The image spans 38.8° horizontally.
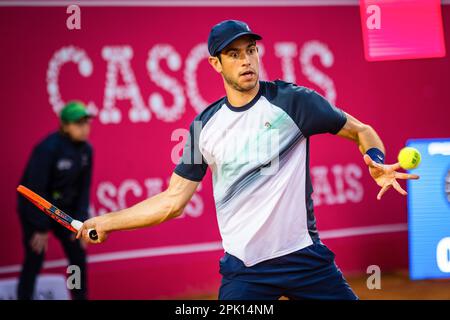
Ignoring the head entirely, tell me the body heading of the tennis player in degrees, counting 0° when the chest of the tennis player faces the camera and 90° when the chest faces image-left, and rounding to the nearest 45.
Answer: approximately 0°

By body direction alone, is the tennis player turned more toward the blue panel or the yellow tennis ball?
the yellow tennis ball

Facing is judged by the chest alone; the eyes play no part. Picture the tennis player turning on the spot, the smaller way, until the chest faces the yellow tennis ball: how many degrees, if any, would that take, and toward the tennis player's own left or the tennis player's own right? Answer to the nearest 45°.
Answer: approximately 90° to the tennis player's own left

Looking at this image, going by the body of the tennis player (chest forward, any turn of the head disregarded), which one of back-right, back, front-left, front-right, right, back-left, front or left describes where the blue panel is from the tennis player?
back-left

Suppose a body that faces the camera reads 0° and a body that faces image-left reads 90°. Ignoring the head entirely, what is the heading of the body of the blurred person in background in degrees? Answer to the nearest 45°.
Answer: approximately 315°

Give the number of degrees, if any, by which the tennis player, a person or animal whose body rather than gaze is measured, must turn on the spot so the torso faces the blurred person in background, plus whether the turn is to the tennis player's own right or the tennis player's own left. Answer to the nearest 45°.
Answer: approximately 135° to the tennis player's own right

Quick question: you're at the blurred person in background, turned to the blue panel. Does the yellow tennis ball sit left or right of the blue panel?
right

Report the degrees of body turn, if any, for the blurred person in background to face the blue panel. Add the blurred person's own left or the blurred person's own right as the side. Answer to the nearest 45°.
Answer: approximately 45° to the blurred person's own left
